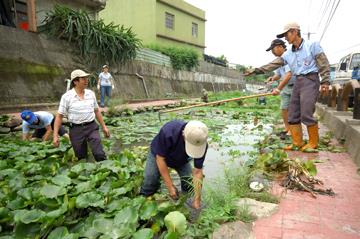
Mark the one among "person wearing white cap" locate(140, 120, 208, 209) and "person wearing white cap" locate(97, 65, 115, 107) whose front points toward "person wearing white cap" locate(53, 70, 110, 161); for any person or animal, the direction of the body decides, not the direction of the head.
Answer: "person wearing white cap" locate(97, 65, 115, 107)

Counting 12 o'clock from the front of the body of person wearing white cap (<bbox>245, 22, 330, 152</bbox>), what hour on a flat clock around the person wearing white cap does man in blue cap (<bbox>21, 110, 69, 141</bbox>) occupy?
The man in blue cap is roughly at 1 o'clock from the person wearing white cap.

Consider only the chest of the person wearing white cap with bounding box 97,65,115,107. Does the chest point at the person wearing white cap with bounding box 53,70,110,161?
yes

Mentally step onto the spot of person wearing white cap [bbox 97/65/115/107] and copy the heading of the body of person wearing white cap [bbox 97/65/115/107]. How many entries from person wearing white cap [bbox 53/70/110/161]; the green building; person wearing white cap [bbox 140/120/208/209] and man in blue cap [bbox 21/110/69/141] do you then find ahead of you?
3

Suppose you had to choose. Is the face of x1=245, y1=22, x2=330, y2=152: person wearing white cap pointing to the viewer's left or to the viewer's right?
to the viewer's left

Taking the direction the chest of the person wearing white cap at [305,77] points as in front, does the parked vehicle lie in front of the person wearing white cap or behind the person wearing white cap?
behind

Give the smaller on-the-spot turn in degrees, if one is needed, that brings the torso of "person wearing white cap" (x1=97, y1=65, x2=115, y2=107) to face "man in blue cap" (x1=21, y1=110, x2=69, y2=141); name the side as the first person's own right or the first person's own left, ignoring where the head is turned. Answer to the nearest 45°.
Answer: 0° — they already face them
